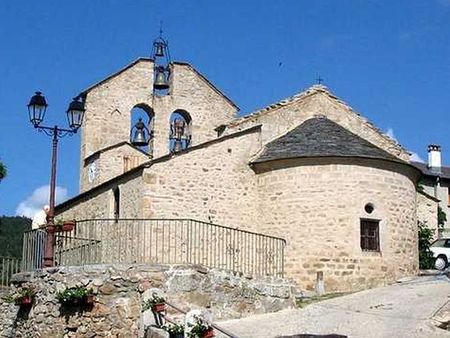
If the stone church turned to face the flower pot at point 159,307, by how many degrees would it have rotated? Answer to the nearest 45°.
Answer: approximately 90° to its left

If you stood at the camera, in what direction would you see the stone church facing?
facing away from the viewer and to the left of the viewer

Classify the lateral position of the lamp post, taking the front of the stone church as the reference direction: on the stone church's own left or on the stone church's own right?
on the stone church's own left

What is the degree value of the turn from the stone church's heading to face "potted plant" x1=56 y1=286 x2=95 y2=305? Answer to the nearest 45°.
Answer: approximately 90° to its left

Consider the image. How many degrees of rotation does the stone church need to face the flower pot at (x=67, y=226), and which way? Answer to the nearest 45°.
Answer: approximately 90° to its left

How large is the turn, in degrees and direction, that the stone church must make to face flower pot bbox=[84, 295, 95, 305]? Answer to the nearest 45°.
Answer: approximately 90° to its left

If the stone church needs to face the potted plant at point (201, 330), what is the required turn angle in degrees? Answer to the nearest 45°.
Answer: approximately 135° to its left

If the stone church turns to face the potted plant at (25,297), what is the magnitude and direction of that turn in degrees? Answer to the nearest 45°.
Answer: approximately 90° to its left

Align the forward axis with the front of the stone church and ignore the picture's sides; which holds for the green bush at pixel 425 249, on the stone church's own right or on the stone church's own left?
on the stone church's own right

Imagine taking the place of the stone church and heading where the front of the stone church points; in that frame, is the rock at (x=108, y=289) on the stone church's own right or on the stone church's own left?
on the stone church's own left

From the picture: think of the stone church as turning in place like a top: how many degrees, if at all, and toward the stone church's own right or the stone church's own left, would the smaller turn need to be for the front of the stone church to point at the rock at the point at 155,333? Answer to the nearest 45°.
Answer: approximately 90° to the stone church's own left
